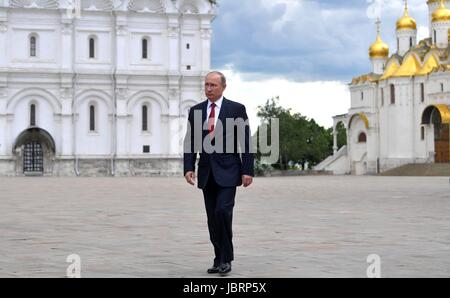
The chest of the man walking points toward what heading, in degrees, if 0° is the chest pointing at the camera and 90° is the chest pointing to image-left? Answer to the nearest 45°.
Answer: approximately 45°
